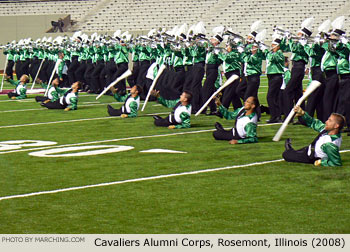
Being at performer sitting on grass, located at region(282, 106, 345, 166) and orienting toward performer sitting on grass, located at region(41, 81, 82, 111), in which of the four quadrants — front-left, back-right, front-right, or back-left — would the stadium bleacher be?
front-right

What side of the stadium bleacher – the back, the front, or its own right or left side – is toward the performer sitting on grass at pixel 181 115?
front

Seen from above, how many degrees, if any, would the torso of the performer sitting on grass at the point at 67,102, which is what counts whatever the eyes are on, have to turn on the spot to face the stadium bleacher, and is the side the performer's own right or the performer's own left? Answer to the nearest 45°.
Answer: approximately 90° to the performer's own right

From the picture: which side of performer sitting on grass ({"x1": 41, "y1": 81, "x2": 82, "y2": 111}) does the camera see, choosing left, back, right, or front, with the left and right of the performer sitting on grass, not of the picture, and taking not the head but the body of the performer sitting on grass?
left

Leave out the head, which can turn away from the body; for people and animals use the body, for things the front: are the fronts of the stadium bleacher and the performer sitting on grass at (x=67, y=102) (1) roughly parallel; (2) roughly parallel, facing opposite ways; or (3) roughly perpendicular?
roughly perpendicular

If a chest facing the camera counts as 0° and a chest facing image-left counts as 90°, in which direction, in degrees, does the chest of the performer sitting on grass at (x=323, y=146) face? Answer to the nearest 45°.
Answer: approximately 90°

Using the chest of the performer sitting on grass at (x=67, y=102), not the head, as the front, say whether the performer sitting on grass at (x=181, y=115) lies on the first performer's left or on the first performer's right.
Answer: on the first performer's left

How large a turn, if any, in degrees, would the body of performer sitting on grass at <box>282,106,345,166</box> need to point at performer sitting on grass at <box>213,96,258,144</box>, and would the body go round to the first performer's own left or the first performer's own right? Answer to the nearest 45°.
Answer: approximately 45° to the first performer's own right

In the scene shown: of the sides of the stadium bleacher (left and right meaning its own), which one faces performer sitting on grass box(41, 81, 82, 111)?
front

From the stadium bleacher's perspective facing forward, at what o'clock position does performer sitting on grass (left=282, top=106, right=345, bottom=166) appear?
The performer sitting on grass is roughly at 12 o'clock from the stadium bleacher.

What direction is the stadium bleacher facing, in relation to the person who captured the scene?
facing the viewer

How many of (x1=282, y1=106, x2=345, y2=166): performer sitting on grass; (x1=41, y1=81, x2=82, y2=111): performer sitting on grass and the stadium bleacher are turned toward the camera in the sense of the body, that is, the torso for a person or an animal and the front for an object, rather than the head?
1

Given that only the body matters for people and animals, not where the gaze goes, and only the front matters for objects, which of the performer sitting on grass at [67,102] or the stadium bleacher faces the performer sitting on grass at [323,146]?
the stadium bleacher

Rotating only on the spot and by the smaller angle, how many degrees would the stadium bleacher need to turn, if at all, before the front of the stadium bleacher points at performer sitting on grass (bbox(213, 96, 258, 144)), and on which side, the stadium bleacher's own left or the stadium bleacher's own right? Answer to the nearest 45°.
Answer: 0° — it already faces them

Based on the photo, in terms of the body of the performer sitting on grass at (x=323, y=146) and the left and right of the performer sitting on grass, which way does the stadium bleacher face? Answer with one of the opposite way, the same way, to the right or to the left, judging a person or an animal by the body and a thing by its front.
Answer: to the left
